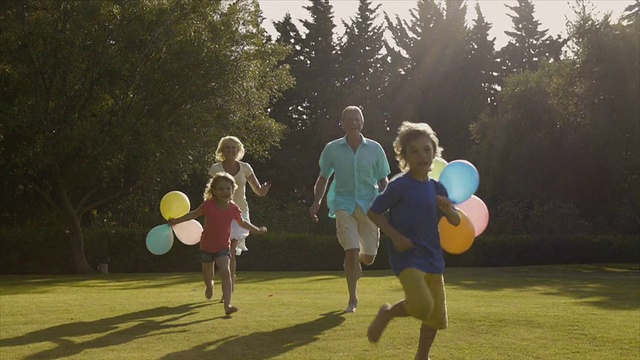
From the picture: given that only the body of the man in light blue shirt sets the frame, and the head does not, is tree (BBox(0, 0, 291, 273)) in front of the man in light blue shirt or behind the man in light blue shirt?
behind

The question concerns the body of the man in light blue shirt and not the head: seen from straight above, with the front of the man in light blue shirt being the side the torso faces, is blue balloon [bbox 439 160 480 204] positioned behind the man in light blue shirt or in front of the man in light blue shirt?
in front

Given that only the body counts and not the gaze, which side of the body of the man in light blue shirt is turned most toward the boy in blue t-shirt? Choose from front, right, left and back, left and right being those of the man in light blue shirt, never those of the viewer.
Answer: front

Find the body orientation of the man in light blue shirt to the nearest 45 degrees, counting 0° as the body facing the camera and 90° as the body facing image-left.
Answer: approximately 0°

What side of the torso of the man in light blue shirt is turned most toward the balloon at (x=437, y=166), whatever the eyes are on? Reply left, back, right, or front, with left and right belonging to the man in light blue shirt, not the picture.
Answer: front

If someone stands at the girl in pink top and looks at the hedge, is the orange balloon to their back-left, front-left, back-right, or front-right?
back-right

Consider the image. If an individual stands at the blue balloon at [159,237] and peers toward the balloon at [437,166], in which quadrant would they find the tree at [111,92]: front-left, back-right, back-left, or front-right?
back-left

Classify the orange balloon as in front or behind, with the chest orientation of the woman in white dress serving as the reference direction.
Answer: in front

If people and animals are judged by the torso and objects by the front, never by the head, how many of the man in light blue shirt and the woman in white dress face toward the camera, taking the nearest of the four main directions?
2
